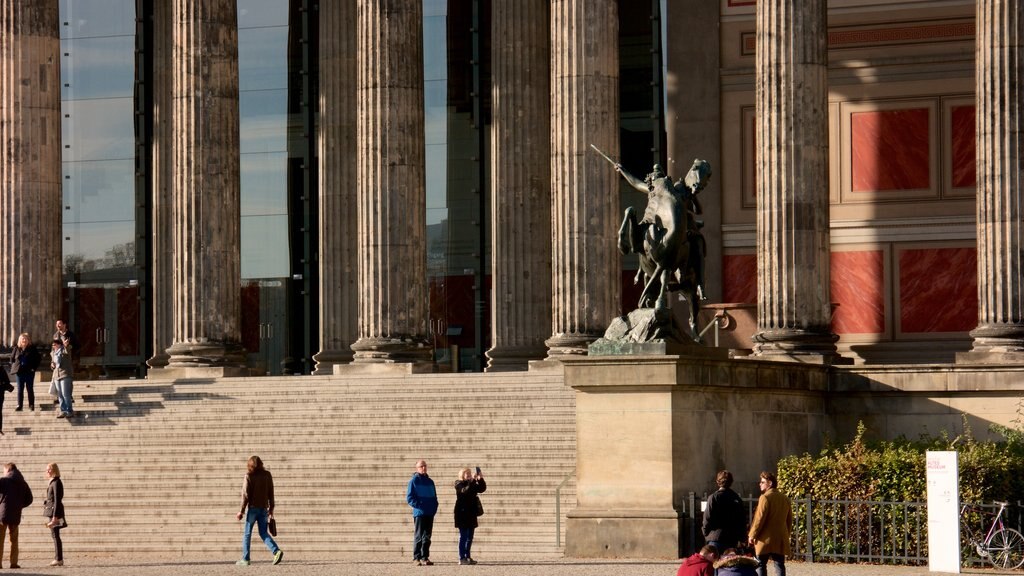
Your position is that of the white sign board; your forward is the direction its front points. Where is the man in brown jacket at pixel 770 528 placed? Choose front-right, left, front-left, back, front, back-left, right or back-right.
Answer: front-right

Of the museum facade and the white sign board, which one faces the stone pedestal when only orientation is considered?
the museum facade

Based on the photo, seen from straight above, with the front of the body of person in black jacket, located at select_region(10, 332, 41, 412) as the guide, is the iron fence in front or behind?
in front

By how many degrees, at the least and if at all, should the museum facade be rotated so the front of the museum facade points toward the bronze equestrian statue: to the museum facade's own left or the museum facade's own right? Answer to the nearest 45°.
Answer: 0° — it already faces it

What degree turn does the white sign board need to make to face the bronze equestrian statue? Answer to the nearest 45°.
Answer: approximately 135° to its right

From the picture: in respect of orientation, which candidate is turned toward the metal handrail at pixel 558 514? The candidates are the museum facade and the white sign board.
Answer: the museum facade

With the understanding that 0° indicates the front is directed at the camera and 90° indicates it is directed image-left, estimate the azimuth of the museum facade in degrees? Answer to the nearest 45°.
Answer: approximately 0°
